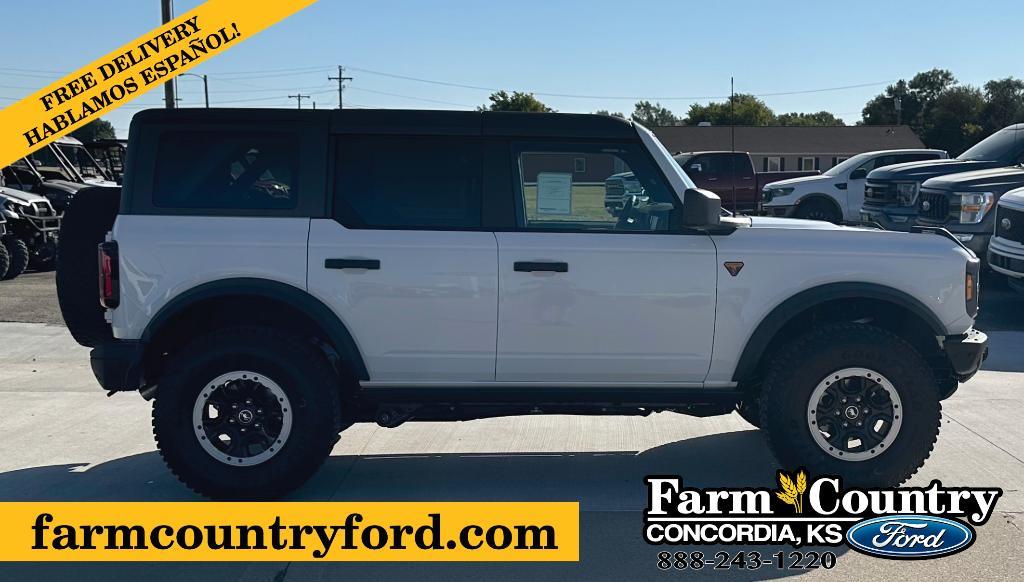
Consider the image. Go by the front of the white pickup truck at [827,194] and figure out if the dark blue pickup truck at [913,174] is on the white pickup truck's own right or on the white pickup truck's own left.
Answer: on the white pickup truck's own left

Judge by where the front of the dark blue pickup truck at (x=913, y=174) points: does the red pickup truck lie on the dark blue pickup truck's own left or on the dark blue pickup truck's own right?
on the dark blue pickup truck's own right

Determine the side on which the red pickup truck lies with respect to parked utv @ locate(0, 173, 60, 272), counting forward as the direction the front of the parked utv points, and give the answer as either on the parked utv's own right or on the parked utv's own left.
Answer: on the parked utv's own left

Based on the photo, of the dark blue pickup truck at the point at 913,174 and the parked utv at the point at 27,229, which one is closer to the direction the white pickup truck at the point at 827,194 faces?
the parked utv

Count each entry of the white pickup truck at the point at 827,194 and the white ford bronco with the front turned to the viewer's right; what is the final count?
1

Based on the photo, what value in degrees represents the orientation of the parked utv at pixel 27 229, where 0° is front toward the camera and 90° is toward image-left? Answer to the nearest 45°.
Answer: approximately 315°

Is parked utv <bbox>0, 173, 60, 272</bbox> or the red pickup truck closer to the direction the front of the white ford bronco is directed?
the red pickup truck

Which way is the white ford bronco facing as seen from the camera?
to the viewer's right
